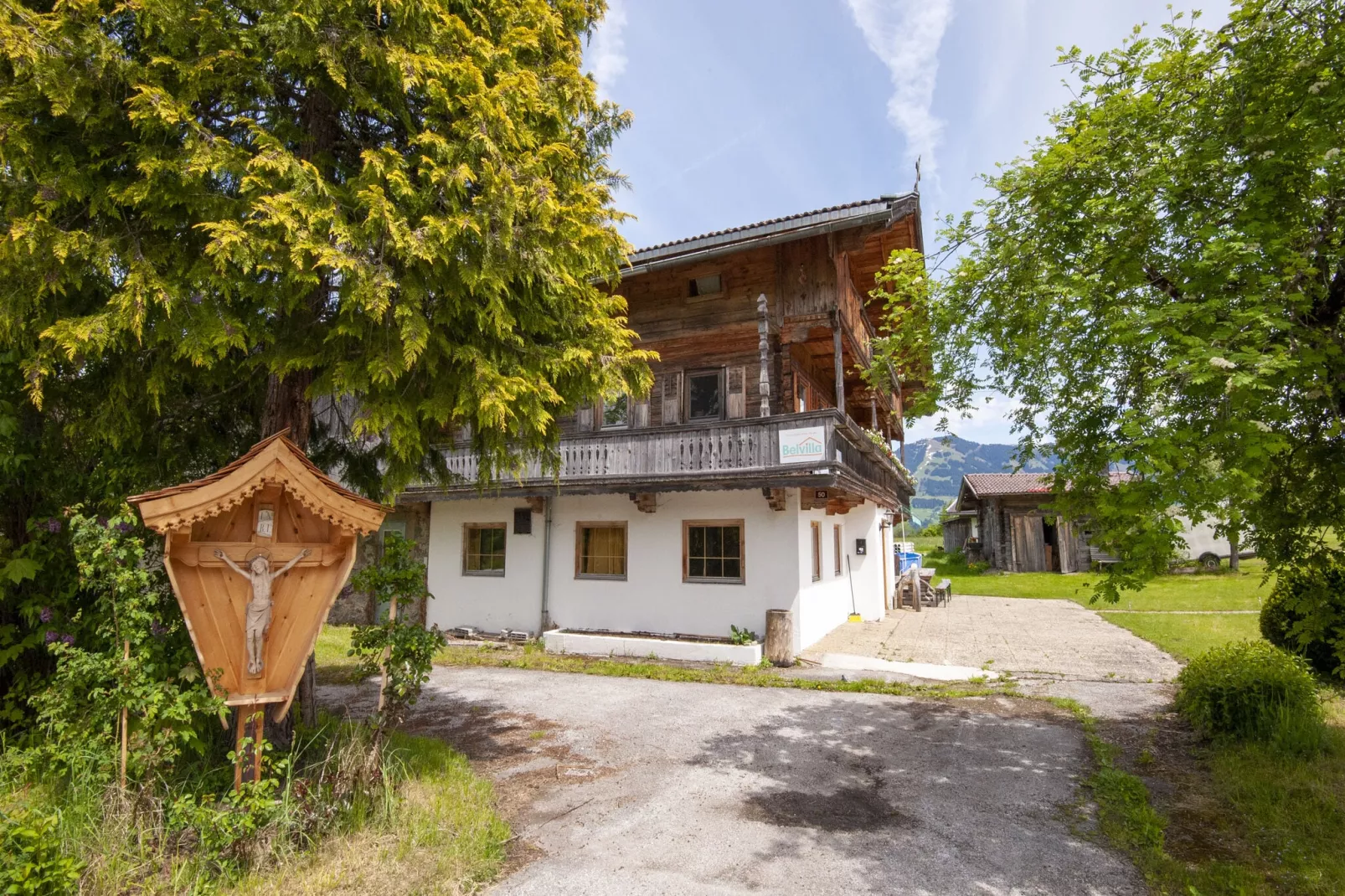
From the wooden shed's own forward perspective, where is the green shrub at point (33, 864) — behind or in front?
in front

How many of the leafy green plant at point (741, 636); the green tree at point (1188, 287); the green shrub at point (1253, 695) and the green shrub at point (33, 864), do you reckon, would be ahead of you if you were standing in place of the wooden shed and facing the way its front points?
4

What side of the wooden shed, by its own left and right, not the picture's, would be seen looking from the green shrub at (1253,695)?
front

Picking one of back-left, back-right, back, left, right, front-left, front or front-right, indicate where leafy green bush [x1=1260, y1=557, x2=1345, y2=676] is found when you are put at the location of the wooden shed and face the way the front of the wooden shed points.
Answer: front

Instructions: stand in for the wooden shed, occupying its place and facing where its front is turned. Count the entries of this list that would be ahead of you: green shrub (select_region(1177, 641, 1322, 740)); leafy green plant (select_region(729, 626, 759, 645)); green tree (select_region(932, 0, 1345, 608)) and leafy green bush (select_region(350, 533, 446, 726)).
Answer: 4

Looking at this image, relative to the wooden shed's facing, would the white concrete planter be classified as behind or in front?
in front

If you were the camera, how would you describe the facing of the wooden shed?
facing the viewer

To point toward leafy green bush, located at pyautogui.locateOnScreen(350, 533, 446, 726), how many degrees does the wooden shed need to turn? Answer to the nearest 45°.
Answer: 0° — it already faces it

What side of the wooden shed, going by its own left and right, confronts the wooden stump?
front

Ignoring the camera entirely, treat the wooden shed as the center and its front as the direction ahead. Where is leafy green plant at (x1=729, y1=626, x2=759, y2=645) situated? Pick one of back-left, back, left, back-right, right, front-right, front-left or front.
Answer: front
